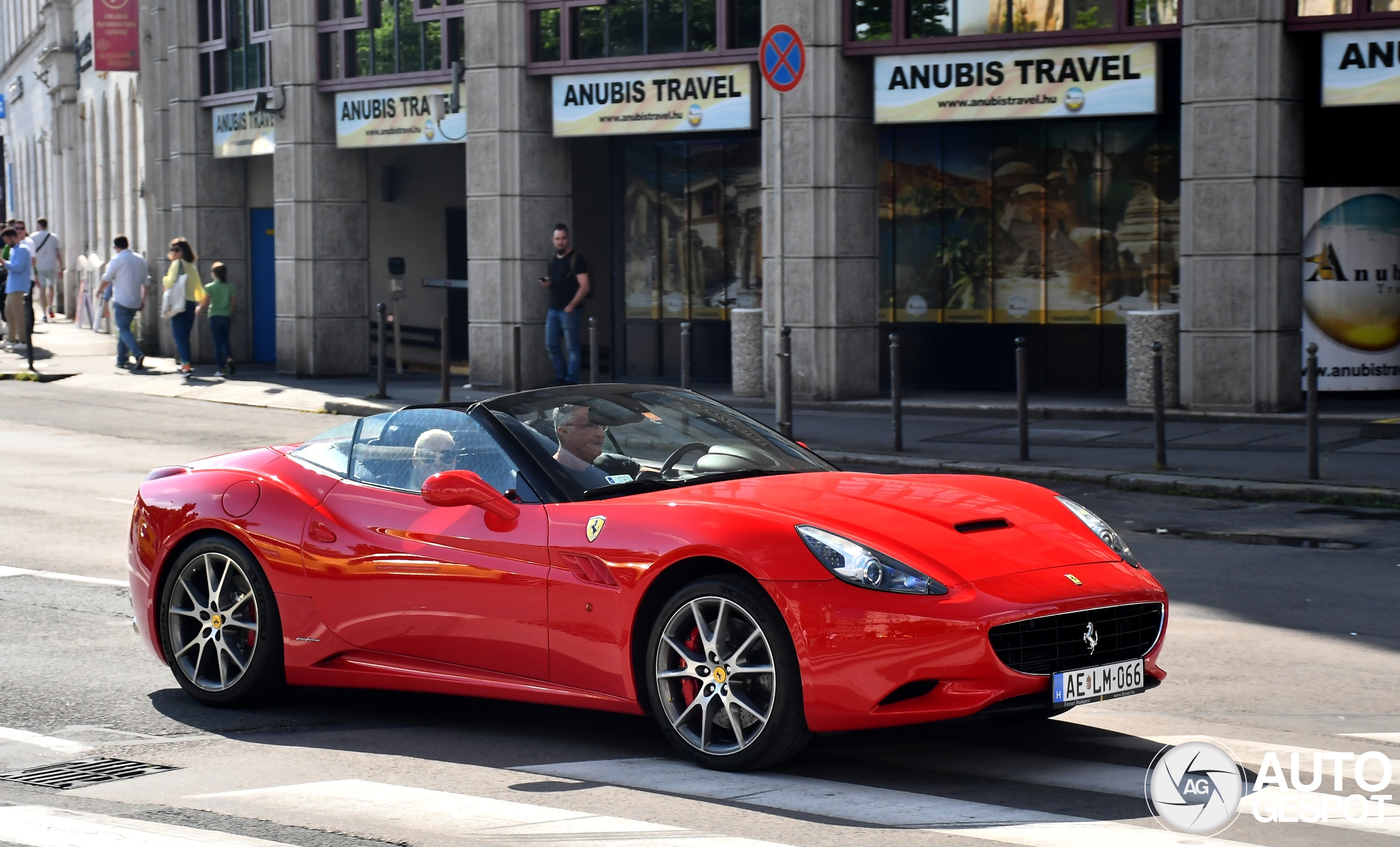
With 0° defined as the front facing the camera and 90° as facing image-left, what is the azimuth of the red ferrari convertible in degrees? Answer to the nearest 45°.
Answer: approximately 315°

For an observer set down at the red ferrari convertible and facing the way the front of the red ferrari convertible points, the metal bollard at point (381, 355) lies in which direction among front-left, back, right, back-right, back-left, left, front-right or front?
back-left

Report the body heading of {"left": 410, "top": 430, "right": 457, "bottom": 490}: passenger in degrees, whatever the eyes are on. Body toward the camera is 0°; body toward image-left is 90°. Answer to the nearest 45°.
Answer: approximately 315°

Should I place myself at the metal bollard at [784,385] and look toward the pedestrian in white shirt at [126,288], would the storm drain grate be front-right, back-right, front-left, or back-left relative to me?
back-left

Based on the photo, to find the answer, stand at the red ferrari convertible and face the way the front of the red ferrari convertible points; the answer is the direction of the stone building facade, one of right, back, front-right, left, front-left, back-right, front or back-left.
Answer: back-left

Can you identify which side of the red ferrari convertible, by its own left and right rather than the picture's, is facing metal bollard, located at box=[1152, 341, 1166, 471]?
left
